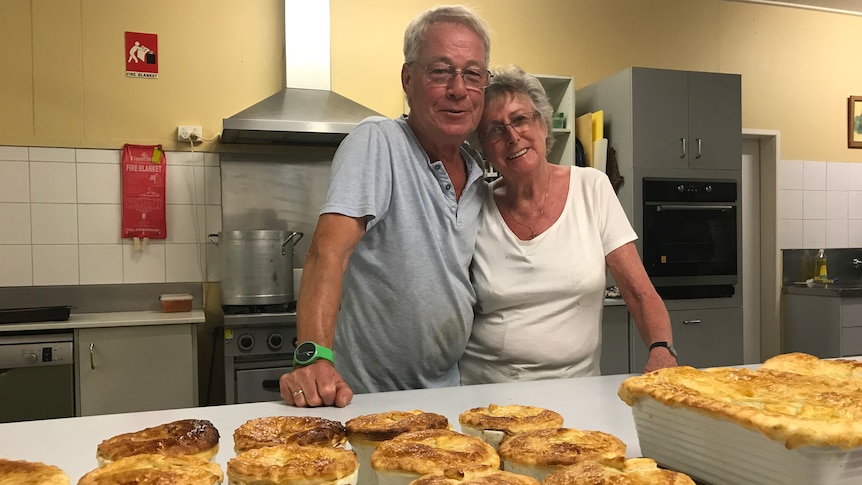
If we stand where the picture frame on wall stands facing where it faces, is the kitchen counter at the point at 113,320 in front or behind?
in front

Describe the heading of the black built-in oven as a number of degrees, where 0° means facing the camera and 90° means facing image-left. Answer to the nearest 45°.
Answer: approximately 0°

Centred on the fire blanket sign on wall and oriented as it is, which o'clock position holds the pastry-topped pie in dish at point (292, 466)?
The pastry-topped pie in dish is roughly at 12 o'clock from the fire blanket sign on wall.

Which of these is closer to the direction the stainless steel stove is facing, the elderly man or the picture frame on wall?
the elderly man

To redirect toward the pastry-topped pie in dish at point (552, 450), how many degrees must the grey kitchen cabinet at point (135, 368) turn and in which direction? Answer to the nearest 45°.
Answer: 0° — it already faces it

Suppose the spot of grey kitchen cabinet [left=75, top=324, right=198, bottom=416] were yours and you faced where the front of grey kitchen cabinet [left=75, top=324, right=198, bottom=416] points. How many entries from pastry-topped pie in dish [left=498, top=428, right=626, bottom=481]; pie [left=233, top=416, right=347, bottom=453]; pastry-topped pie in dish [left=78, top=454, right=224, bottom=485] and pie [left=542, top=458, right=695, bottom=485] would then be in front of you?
4

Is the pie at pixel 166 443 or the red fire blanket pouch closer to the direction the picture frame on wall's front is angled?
the pie

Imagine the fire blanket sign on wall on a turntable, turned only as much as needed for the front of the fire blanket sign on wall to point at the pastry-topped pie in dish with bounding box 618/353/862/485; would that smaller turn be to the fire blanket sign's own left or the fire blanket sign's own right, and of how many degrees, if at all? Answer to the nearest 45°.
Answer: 0° — it already faces it

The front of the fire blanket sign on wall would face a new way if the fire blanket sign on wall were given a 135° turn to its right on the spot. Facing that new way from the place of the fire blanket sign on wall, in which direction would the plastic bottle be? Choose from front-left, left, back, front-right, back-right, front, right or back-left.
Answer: back-right

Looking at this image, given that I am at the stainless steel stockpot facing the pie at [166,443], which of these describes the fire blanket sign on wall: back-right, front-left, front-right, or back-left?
back-right

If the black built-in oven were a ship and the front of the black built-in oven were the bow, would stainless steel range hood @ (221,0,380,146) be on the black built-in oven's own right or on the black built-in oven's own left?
on the black built-in oven's own right
